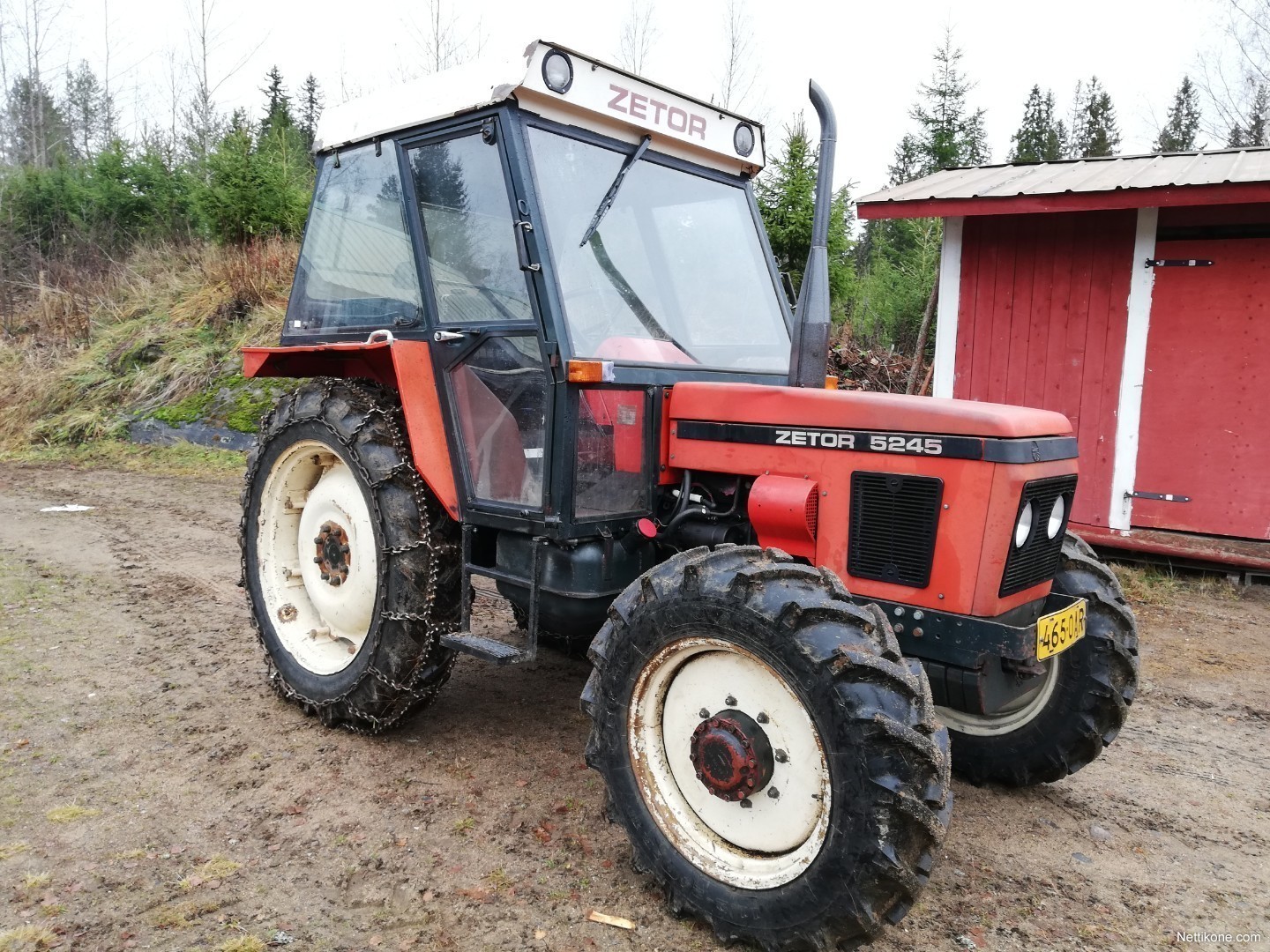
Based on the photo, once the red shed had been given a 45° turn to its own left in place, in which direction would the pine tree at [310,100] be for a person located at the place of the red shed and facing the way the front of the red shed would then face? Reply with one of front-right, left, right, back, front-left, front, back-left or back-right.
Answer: back

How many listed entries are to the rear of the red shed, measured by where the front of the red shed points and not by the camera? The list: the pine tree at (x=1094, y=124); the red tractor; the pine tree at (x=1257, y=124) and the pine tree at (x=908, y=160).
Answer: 3

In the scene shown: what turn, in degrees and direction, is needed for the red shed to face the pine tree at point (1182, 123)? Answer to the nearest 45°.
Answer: approximately 180°

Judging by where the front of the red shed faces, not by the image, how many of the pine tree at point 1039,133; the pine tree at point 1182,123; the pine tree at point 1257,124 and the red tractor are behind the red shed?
3

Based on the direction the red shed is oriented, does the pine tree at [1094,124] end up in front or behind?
behind

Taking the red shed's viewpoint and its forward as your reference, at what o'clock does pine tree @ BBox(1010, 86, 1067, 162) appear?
The pine tree is roughly at 6 o'clock from the red shed.

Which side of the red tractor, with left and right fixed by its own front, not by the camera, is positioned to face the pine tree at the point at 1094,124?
left

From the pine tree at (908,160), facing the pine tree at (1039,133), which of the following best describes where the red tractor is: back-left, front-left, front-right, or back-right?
back-right

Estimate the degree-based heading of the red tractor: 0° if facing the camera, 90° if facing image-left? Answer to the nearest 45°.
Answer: approximately 315°

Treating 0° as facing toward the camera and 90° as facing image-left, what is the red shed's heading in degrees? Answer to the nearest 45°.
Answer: approximately 0°

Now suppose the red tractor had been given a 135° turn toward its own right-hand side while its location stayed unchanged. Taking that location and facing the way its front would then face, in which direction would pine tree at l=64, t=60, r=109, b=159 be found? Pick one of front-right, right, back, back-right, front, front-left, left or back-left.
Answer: front-right

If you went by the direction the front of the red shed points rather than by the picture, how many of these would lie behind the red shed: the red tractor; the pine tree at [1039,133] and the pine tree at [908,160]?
2
